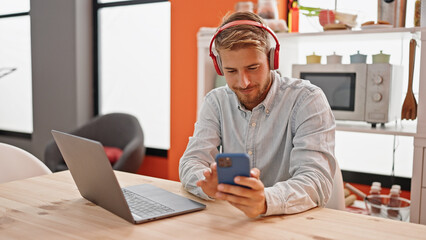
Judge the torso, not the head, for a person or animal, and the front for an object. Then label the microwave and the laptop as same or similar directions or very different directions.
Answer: very different directions

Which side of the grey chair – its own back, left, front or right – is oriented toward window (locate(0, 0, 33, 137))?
right

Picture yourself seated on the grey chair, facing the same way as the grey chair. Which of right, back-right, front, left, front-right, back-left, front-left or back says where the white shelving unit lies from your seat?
left

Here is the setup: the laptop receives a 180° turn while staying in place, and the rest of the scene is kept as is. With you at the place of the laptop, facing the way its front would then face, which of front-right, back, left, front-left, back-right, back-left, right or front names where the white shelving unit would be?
back

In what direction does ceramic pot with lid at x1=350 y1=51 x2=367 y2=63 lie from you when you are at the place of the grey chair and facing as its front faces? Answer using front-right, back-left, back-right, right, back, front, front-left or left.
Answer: left

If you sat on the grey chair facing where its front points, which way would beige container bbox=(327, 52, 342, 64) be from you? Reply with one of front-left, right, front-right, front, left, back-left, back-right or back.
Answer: left

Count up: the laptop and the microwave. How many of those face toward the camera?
1

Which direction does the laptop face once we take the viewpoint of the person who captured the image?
facing away from the viewer and to the right of the viewer

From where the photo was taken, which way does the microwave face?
toward the camera
